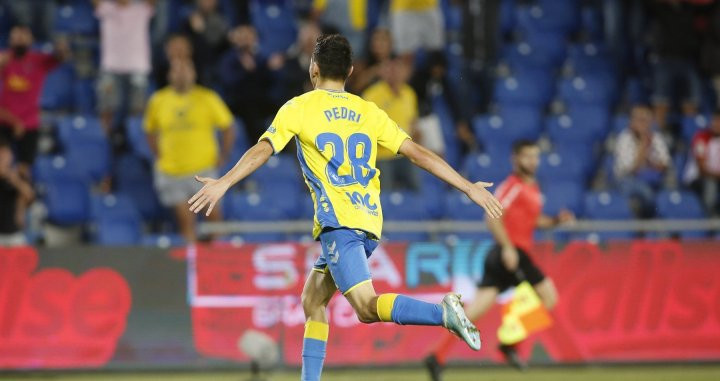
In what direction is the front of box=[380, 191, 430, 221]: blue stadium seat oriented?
toward the camera

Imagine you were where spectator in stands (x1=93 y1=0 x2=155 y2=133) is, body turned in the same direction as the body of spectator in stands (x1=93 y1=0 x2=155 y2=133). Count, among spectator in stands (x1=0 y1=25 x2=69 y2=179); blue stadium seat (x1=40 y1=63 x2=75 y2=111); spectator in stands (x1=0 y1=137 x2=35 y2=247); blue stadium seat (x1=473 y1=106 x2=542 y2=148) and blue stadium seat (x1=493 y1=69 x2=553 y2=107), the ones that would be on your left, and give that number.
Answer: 2

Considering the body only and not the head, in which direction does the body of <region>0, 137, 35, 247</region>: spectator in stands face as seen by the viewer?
toward the camera

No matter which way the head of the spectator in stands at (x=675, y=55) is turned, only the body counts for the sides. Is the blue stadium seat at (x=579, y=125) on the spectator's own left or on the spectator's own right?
on the spectator's own right

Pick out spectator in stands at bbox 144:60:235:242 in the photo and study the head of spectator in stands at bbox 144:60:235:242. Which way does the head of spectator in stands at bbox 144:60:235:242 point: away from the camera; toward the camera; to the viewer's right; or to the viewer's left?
toward the camera

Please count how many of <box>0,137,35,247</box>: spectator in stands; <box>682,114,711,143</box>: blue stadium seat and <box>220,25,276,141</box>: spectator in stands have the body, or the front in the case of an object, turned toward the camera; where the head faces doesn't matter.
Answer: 3

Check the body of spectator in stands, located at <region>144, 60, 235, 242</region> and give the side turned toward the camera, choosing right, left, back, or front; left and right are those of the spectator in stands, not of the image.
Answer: front

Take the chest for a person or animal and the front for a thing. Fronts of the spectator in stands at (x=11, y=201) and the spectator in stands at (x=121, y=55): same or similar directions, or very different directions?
same or similar directions

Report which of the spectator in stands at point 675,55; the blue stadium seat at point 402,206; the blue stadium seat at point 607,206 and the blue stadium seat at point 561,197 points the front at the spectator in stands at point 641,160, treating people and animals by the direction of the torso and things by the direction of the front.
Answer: the spectator in stands at point 675,55

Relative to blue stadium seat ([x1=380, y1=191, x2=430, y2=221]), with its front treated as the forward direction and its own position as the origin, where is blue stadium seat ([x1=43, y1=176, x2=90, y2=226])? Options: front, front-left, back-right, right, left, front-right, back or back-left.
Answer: right

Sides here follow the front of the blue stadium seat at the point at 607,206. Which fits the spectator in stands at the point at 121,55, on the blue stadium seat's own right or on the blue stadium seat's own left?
on the blue stadium seat's own right

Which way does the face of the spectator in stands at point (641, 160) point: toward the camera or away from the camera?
toward the camera

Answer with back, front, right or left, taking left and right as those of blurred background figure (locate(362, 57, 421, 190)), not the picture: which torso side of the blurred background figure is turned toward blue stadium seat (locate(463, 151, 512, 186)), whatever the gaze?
left

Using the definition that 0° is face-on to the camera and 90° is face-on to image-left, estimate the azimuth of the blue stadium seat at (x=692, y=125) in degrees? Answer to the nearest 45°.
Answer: approximately 0°

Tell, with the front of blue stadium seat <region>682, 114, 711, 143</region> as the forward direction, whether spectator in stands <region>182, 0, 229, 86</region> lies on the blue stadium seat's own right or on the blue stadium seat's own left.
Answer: on the blue stadium seat's own right
